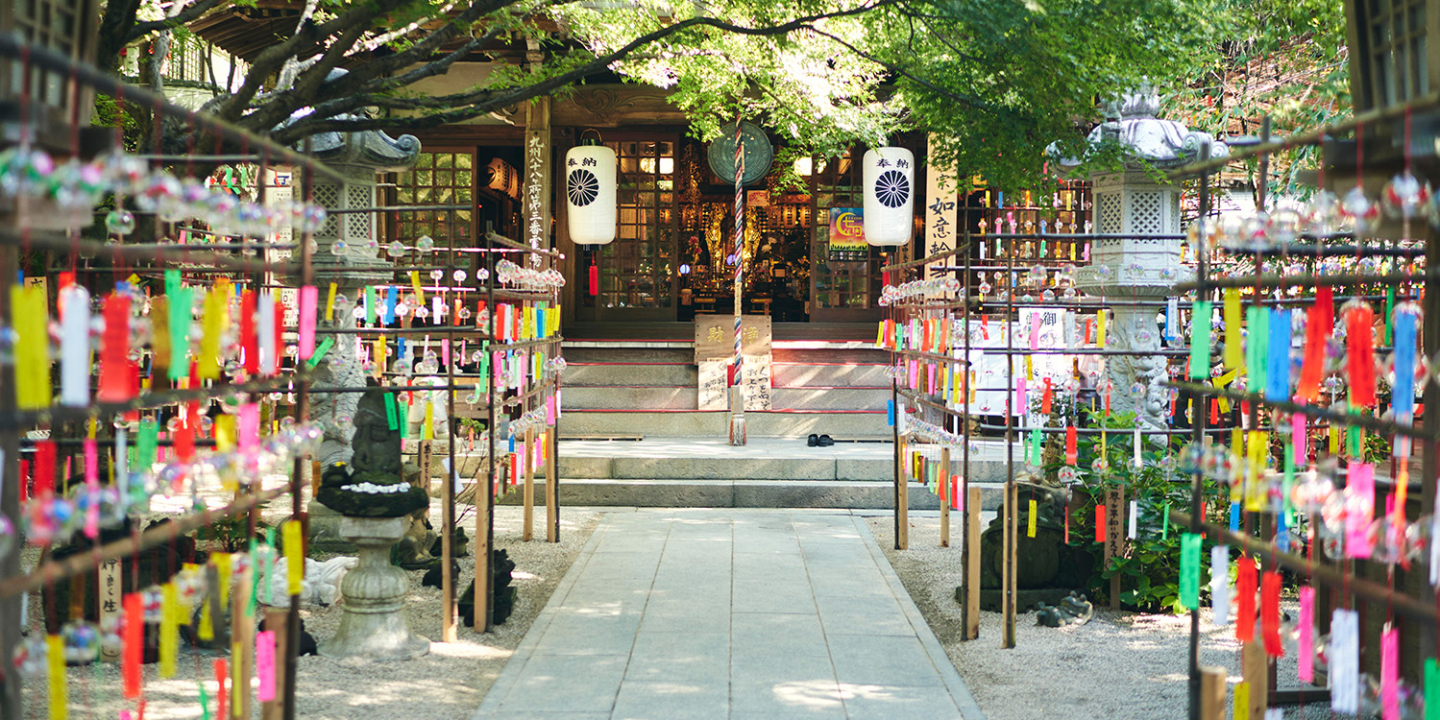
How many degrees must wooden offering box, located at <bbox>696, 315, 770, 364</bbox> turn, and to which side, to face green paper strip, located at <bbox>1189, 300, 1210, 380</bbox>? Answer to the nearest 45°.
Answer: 0° — it already faces it

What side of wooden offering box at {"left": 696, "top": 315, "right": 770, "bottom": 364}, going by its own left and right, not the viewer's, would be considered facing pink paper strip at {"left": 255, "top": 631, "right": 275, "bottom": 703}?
front

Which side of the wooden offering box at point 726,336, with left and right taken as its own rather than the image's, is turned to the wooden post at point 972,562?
front

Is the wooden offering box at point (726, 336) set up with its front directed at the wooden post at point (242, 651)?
yes

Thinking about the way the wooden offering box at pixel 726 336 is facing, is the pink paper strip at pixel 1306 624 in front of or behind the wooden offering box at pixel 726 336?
in front

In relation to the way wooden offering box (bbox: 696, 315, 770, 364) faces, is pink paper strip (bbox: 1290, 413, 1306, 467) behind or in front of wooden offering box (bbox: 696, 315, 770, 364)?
in front

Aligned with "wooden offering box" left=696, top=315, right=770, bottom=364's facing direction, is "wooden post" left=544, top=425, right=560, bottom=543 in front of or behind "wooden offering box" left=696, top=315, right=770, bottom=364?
in front

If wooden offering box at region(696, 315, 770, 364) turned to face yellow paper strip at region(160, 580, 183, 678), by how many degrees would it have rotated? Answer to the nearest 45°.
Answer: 0° — it already faces it

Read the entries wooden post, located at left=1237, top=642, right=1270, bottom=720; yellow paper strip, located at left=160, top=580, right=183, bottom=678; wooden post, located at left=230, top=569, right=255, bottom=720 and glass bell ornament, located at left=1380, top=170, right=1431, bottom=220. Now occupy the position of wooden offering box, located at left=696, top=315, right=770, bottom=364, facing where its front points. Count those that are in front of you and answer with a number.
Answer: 4

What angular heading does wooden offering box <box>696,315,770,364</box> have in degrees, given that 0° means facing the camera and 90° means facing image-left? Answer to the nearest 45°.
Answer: approximately 0°
